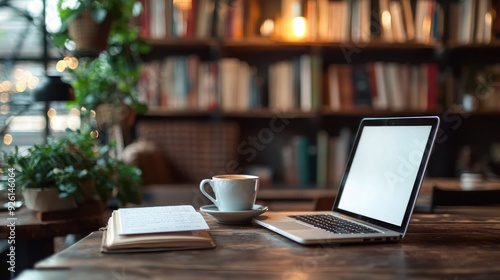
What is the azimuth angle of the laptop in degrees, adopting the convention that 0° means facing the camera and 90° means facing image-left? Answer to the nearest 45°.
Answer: approximately 45°

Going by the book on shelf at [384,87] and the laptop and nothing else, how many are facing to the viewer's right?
0

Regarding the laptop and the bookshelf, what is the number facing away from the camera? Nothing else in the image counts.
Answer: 0

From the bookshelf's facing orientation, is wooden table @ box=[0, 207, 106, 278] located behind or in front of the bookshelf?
in front

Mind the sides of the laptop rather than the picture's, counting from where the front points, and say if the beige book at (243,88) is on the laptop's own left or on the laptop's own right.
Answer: on the laptop's own right

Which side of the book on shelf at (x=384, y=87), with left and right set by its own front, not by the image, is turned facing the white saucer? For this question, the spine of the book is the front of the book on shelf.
front

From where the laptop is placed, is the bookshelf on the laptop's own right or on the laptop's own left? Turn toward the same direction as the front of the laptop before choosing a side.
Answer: on the laptop's own right

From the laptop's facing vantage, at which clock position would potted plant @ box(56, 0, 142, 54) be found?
The potted plant is roughly at 3 o'clock from the laptop.

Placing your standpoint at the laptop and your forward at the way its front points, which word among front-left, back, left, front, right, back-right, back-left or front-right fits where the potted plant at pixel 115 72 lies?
right

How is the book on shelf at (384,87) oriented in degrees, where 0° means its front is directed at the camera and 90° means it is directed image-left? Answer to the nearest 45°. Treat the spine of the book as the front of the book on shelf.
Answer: approximately 0°

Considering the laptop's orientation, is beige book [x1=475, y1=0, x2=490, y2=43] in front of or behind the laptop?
behind

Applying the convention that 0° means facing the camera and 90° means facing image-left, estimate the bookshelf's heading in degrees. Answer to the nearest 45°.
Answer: approximately 0°
